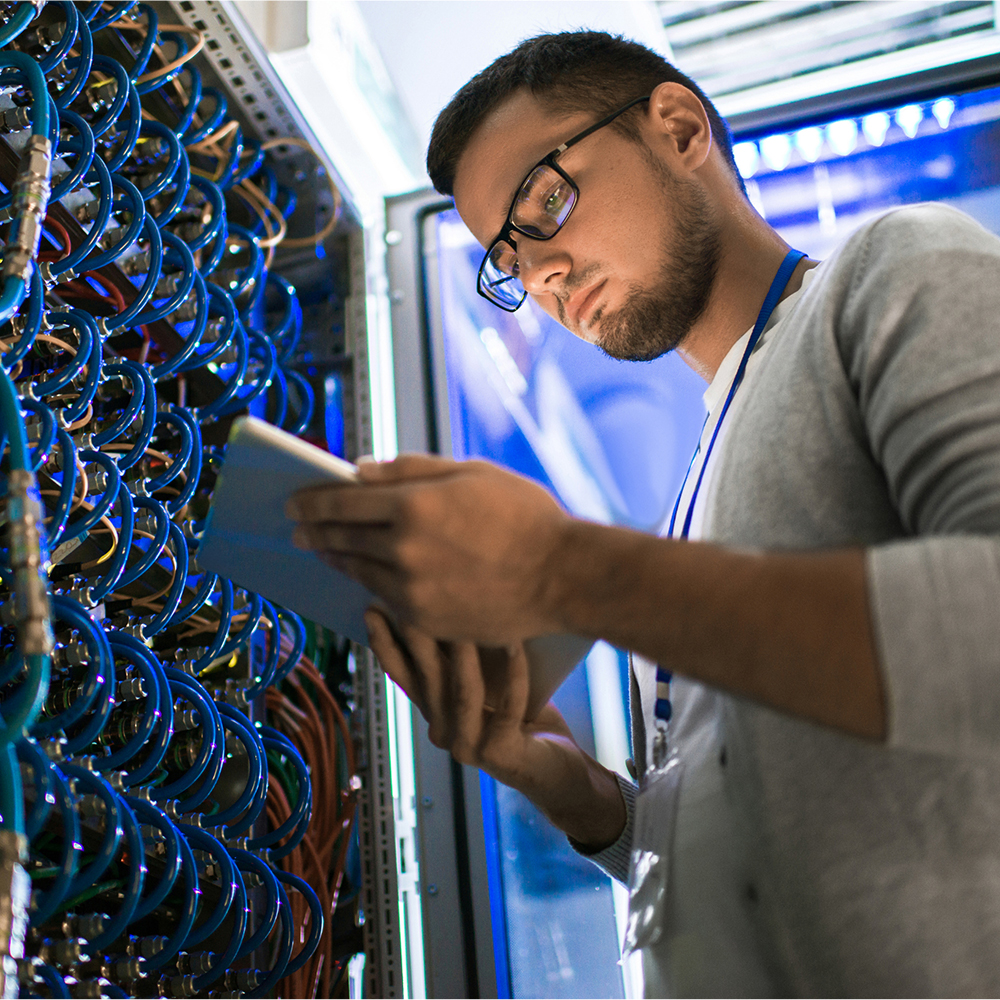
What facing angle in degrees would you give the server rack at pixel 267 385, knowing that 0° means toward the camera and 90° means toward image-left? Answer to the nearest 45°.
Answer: approximately 315°

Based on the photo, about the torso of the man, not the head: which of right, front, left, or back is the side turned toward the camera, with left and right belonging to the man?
left

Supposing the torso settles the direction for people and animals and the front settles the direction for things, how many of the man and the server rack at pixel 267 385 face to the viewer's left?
1
